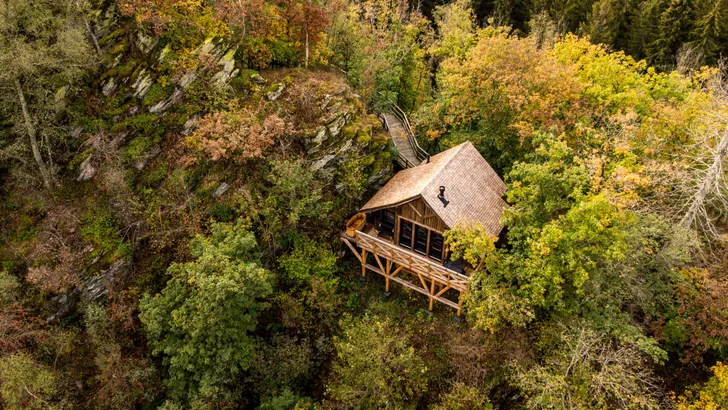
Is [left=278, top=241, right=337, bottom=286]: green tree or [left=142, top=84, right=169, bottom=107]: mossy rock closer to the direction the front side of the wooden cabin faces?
the green tree

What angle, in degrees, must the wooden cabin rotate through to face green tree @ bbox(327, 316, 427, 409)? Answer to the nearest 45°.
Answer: approximately 45° to its left

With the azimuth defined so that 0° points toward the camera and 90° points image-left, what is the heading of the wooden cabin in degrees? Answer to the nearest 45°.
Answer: approximately 45°

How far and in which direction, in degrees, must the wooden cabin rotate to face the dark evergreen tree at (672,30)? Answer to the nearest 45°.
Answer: approximately 180°

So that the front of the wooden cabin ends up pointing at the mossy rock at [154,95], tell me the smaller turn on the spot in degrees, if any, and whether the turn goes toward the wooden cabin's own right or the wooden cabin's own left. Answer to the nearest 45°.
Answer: approximately 45° to the wooden cabin's own right

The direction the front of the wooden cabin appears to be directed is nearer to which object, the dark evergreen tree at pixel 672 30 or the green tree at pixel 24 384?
the green tree

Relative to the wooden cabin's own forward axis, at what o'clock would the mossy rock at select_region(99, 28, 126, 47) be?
The mossy rock is roughly at 2 o'clock from the wooden cabin.

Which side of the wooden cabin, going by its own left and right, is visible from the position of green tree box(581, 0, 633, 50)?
back

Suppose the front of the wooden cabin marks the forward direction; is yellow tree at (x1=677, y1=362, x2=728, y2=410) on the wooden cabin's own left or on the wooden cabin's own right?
on the wooden cabin's own left

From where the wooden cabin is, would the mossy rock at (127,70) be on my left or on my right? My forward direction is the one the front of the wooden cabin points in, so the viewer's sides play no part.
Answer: on my right

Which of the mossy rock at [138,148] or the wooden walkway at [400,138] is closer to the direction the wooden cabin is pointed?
the mossy rock

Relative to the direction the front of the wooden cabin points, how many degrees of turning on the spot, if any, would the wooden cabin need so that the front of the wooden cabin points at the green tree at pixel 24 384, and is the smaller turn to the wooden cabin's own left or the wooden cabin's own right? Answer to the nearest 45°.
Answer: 0° — it already faces it

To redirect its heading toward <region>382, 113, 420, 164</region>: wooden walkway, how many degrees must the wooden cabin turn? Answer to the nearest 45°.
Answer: approximately 135° to its right
